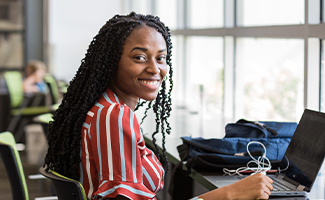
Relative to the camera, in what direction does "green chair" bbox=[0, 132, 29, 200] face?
facing away from the viewer and to the right of the viewer

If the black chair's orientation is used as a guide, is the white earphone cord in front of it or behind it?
in front

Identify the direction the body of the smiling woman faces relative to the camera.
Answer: to the viewer's right

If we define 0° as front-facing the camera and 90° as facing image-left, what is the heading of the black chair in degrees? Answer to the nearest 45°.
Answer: approximately 225°

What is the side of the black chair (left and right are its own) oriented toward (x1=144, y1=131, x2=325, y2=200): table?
front

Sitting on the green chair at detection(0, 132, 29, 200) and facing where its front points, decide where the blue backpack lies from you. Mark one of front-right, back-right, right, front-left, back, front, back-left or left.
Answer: front-right

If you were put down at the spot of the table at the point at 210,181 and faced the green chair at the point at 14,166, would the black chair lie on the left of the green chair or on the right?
left
